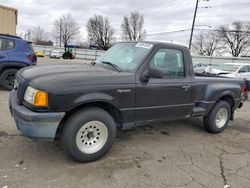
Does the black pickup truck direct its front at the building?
no

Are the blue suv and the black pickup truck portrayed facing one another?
no

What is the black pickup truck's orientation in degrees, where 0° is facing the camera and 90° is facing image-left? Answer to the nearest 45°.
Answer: approximately 45°

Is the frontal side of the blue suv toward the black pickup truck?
no

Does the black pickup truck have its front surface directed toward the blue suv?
no
